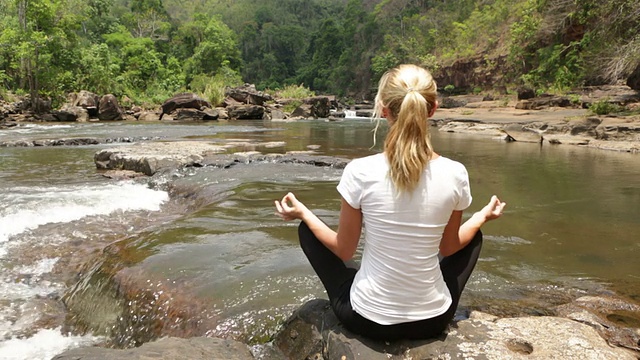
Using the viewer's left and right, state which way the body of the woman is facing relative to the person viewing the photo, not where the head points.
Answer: facing away from the viewer

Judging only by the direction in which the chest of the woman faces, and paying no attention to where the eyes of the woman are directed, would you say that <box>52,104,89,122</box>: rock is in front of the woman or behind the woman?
in front

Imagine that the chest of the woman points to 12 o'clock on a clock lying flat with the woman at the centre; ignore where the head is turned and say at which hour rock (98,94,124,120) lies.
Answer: The rock is roughly at 11 o'clock from the woman.

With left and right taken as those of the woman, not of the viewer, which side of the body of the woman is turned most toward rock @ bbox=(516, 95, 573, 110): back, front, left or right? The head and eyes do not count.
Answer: front

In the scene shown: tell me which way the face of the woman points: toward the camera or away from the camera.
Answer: away from the camera

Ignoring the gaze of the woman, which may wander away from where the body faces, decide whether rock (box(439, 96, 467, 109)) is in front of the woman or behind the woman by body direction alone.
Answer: in front

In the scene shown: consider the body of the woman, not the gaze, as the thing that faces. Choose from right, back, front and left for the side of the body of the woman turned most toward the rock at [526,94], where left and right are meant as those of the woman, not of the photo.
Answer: front

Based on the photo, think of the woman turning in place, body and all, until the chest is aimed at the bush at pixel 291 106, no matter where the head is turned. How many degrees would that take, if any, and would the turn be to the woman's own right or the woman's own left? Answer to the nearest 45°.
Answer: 0° — they already face it
